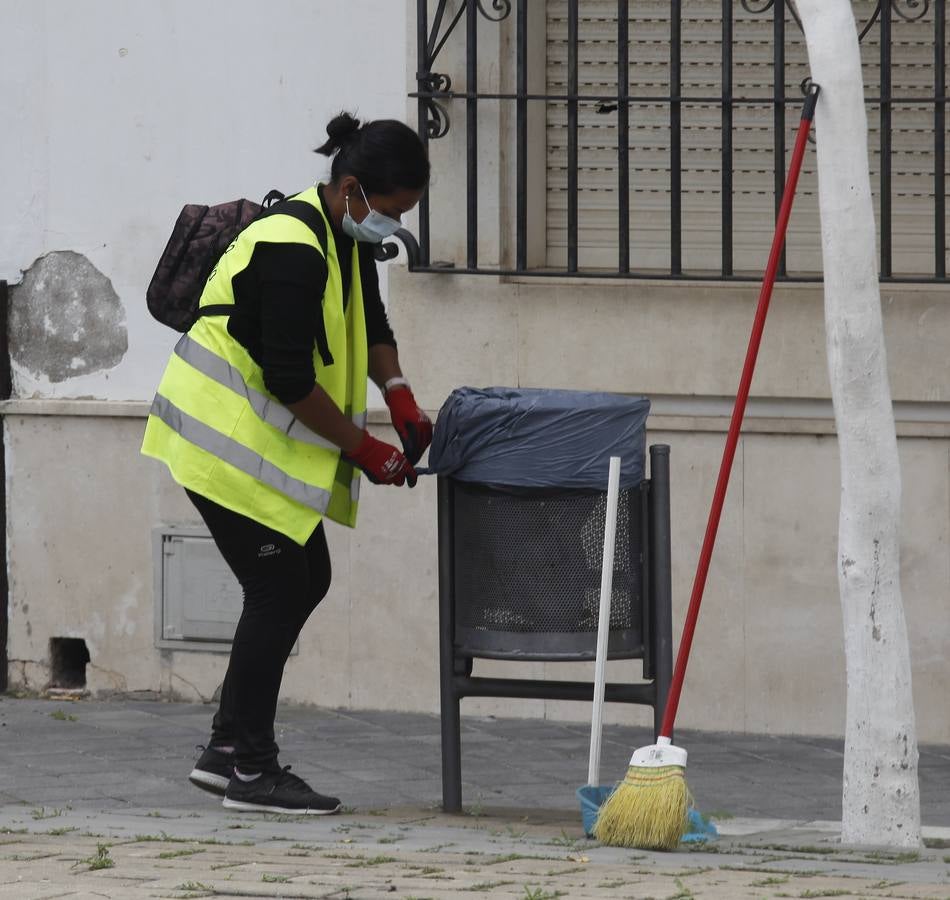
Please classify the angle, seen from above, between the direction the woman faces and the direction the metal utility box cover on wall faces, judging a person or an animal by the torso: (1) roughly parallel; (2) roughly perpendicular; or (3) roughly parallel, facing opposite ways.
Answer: roughly perpendicular

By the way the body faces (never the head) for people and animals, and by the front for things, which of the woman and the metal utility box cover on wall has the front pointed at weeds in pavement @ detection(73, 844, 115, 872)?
the metal utility box cover on wall

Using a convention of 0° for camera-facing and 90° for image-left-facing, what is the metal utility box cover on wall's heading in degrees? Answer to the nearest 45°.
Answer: approximately 0°

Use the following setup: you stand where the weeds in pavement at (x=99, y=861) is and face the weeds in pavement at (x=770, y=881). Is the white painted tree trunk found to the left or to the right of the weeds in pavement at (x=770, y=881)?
left

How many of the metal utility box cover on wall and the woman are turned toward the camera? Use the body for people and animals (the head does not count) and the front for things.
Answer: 1

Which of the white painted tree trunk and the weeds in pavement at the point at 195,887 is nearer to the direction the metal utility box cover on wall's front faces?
the weeds in pavement

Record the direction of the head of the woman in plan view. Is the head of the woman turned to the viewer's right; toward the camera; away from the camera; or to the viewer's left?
to the viewer's right

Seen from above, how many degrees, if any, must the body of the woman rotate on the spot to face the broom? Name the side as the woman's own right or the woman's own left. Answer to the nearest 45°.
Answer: approximately 45° to the woman's own right

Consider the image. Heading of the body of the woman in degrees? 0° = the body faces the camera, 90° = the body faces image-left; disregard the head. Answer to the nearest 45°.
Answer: approximately 270°

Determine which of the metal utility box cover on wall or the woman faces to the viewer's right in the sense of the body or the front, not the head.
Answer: the woman

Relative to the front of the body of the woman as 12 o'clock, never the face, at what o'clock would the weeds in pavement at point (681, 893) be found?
The weeds in pavement is roughly at 2 o'clock from the woman.

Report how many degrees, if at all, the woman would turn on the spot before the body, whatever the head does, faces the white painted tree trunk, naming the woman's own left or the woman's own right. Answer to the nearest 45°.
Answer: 0° — they already face it

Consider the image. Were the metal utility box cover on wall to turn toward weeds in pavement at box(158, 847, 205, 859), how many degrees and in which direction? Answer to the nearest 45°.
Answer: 0° — it already faces it
